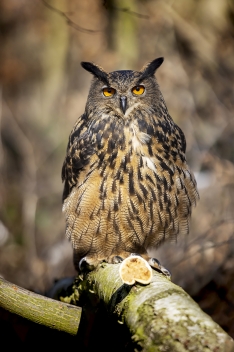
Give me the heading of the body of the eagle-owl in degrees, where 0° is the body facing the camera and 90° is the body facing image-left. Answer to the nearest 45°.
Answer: approximately 0°
